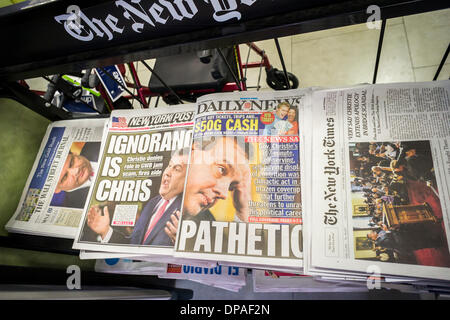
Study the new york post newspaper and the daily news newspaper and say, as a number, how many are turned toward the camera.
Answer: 2

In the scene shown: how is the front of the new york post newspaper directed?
toward the camera

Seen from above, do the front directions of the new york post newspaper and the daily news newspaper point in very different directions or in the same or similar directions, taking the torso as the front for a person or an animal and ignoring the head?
same or similar directions
